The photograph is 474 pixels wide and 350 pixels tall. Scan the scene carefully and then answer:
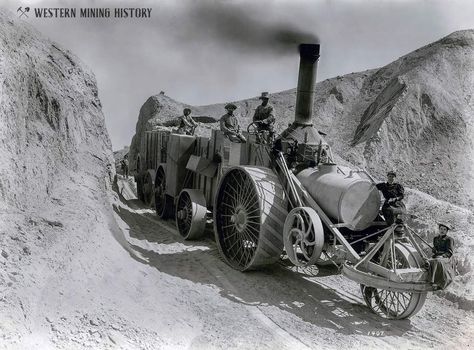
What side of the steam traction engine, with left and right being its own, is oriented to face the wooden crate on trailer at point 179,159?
back

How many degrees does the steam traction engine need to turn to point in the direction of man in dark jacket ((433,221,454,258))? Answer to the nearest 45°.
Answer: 0° — it already faces them

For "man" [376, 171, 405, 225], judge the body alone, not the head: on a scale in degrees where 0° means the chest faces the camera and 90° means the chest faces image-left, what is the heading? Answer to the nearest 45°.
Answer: approximately 0°

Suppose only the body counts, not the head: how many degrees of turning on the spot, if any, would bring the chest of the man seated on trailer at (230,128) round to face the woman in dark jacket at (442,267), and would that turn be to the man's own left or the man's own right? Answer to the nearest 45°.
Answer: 0° — they already face them
